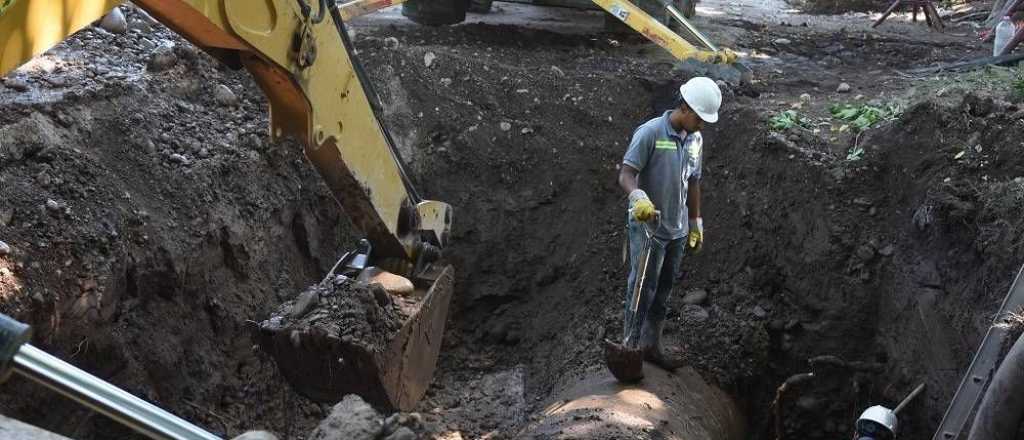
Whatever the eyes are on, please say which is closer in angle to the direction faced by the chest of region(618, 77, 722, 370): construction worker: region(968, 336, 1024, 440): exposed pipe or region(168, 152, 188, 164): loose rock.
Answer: the exposed pipe

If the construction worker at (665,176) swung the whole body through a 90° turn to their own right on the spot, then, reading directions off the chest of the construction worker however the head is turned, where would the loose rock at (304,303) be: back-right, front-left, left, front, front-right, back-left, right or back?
front

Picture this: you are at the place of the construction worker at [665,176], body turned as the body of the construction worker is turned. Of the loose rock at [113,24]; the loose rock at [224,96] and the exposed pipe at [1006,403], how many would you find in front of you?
1

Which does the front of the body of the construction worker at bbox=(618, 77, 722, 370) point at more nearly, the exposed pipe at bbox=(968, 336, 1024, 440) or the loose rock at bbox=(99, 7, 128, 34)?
the exposed pipe

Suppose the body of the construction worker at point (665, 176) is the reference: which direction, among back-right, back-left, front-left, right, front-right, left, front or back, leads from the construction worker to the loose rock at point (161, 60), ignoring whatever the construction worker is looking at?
back-right

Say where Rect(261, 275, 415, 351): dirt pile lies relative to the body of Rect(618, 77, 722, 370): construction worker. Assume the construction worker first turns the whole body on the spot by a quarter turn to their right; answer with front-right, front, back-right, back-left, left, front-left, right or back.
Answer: front

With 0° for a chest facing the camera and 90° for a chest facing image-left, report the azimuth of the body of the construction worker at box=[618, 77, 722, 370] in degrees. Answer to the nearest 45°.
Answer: approximately 315°

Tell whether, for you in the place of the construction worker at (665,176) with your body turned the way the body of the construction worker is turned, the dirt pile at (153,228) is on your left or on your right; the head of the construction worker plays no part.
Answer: on your right

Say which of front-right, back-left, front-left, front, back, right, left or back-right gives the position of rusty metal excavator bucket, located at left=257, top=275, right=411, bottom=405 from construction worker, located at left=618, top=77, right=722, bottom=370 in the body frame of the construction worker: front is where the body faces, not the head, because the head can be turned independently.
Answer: right

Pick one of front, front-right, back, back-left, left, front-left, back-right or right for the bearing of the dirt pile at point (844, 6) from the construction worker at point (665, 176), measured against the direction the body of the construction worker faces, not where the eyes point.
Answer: back-left

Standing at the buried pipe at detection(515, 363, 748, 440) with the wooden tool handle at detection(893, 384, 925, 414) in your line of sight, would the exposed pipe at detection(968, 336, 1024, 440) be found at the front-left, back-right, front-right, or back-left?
front-right
